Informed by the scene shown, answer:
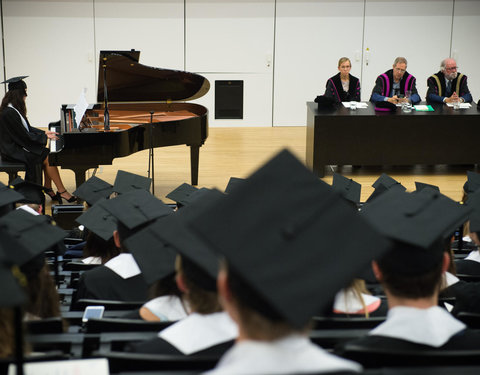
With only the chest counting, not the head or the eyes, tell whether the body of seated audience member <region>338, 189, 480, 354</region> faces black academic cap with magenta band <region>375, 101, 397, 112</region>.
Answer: yes

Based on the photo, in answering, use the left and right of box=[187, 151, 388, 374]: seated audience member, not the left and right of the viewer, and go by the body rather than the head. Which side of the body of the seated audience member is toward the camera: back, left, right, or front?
back

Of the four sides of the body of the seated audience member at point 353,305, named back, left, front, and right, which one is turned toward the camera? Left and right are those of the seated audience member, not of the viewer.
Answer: back

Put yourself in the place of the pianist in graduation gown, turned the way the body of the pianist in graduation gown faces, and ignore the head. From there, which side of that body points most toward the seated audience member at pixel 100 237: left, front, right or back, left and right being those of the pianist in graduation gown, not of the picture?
right

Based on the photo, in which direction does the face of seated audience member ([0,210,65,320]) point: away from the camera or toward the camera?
away from the camera

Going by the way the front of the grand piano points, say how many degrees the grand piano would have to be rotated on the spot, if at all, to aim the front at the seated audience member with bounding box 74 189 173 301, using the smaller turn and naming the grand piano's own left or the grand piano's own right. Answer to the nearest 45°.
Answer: approximately 90° to the grand piano's own left

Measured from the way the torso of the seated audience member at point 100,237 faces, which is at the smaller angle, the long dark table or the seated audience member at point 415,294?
the long dark table

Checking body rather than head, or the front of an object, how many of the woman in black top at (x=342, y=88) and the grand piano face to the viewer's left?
1

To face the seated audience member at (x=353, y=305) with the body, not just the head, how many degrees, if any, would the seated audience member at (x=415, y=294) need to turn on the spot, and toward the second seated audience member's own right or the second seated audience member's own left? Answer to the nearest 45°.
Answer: approximately 45° to the second seated audience member's own left

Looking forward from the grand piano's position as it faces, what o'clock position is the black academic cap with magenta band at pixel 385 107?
The black academic cap with magenta band is roughly at 6 o'clock from the grand piano.

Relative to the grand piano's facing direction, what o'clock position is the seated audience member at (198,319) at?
The seated audience member is roughly at 9 o'clock from the grand piano.

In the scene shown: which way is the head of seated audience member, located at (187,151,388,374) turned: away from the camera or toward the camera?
away from the camera

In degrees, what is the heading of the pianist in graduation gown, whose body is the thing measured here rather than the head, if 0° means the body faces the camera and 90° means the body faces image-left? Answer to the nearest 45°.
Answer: approximately 270°

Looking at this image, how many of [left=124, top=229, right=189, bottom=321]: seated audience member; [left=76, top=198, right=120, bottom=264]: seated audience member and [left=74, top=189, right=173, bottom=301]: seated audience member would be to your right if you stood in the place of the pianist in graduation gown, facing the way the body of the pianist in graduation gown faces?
3

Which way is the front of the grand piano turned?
to the viewer's left

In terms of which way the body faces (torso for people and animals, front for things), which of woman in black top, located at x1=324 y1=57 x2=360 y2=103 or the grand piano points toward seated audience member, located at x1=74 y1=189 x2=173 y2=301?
the woman in black top

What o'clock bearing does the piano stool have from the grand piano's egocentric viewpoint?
The piano stool is roughly at 11 o'clock from the grand piano.
